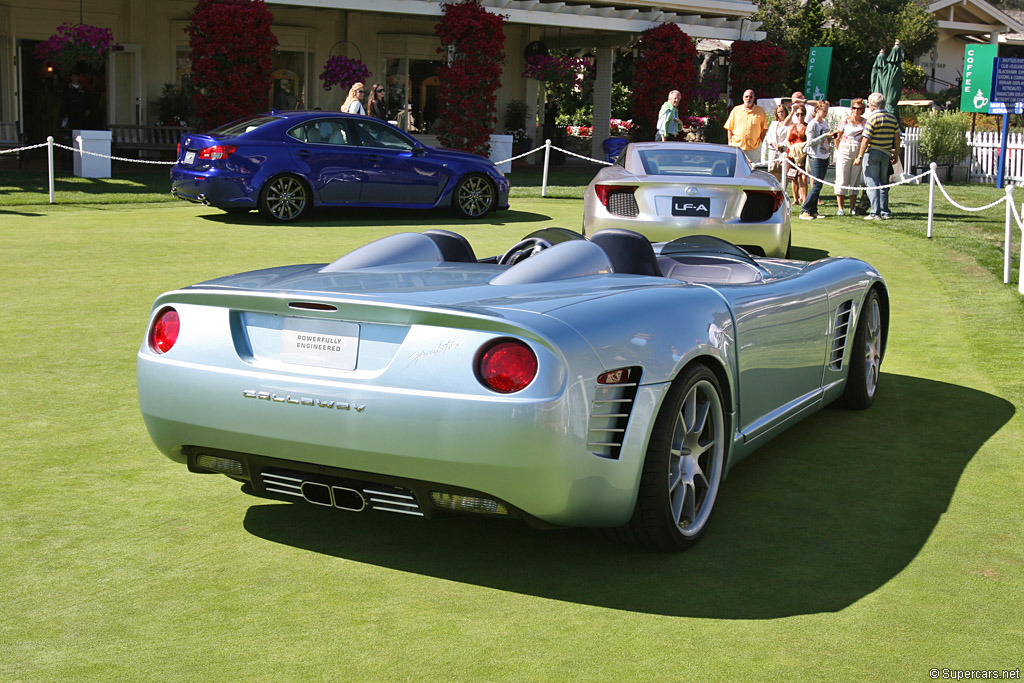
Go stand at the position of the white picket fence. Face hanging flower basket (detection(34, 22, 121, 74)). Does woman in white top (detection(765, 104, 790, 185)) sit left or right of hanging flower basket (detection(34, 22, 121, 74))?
left

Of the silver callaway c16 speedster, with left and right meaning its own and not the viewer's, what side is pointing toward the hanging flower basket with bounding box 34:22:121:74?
left

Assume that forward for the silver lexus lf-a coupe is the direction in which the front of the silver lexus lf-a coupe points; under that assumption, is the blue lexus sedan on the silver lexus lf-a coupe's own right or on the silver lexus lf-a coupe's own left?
on the silver lexus lf-a coupe's own left

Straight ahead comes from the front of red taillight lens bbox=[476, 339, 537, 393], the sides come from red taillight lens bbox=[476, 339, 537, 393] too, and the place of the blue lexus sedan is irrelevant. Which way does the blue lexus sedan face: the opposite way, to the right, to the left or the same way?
to the left

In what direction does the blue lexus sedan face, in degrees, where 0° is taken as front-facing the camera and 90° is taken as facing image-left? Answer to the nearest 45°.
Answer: approximately 270°

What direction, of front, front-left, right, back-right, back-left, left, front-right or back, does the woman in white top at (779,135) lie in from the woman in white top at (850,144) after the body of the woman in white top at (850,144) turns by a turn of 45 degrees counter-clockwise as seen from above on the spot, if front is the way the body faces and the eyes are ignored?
back

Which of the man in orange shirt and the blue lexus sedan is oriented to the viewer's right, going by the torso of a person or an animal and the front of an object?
the blue lexus sedan

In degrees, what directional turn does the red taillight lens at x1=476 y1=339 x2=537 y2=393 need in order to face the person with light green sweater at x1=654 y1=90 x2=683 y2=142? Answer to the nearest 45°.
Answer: approximately 180°

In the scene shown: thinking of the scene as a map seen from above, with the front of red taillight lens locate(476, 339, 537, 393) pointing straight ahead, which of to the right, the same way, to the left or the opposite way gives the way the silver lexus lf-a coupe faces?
the opposite way

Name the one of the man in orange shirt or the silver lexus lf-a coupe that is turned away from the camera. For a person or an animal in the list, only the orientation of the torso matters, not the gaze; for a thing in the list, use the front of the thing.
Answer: the silver lexus lf-a coupe

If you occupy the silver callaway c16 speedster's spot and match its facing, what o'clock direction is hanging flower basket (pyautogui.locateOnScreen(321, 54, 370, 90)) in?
The hanging flower basket is roughly at 10 o'clock from the silver callaway c16 speedster.

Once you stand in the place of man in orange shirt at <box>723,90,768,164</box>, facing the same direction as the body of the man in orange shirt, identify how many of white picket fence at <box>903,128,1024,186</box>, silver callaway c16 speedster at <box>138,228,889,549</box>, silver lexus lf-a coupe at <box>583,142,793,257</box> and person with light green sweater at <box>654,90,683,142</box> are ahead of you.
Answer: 2
